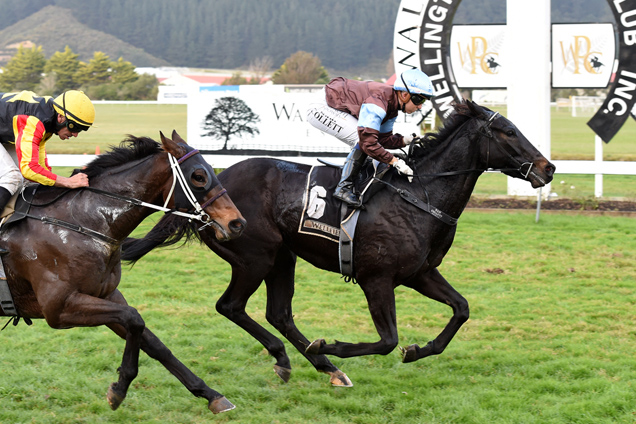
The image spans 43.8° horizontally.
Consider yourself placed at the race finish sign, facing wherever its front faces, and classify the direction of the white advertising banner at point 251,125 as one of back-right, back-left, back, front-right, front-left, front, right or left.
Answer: right

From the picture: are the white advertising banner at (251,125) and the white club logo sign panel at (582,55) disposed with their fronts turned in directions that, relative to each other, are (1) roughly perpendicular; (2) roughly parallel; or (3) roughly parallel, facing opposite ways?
roughly parallel

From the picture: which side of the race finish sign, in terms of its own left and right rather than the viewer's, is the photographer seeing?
front

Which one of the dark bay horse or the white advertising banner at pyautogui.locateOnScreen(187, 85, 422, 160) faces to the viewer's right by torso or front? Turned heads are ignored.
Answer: the dark bay horse

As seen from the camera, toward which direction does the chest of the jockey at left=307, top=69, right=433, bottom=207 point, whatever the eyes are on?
to the viewer's right

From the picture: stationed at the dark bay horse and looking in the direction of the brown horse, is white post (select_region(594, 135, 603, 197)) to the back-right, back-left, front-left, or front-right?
back-right

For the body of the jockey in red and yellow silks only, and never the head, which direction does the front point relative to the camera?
to the viewer's right

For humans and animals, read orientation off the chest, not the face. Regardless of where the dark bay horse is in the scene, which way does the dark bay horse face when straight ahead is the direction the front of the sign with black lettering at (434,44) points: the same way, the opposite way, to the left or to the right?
to the left

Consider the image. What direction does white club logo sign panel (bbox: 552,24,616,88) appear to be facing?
toward the camera

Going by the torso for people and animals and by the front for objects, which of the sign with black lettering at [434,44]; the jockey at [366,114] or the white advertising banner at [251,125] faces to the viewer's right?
the jockey

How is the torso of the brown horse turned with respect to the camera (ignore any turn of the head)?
to the viewer's right

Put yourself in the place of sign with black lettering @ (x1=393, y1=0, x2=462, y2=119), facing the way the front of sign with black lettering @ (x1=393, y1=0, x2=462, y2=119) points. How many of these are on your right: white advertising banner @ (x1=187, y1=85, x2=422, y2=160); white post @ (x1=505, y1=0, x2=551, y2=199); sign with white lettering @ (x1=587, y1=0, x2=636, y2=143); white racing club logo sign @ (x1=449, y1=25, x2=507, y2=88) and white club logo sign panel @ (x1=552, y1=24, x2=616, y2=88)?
1
